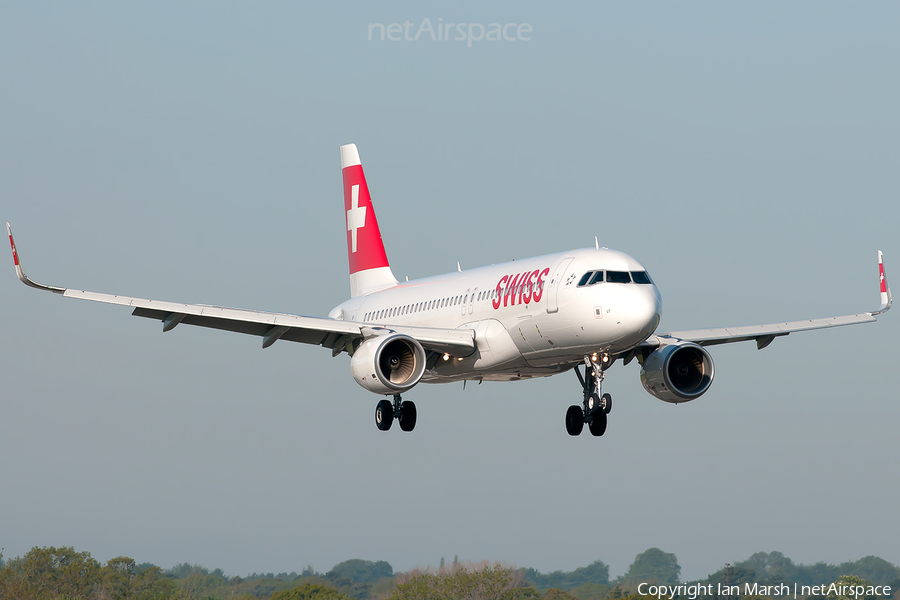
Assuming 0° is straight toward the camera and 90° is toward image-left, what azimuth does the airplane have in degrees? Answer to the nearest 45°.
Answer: approximately 315°
